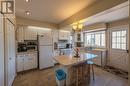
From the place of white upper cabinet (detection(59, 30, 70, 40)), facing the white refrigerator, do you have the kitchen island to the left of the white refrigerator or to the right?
left

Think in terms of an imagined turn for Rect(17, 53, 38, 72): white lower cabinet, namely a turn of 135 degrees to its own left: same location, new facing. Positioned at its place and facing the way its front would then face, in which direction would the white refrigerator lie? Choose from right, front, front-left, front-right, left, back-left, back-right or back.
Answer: right

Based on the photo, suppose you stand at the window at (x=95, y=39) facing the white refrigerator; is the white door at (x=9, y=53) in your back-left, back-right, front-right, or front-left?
front-left

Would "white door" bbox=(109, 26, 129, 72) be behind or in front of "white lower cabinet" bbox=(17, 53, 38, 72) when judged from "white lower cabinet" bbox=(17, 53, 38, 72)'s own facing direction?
in front

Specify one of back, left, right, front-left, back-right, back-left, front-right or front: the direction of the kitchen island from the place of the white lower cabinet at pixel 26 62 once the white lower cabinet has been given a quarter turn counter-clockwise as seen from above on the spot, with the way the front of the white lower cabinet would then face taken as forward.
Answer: right

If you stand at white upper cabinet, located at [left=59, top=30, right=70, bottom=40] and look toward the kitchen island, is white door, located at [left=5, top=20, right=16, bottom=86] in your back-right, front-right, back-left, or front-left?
front-right

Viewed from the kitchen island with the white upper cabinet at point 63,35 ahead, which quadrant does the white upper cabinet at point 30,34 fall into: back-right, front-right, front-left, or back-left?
front-left

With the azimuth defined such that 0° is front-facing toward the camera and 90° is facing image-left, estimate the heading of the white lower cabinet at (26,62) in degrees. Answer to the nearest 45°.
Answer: approximately 315°

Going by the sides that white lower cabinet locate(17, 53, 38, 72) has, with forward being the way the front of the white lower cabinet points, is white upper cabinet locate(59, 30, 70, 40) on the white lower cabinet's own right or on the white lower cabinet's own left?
on the white lower cabinet's own left

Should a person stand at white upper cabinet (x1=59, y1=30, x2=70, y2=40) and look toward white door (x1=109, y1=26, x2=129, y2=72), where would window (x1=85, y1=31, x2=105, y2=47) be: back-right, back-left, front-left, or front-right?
front-left

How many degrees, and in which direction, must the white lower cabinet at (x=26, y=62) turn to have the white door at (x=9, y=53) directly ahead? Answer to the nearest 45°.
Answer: approximately 45° to its right

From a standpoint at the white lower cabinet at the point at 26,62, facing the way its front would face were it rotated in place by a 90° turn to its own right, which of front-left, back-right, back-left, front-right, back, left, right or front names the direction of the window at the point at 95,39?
back-left
